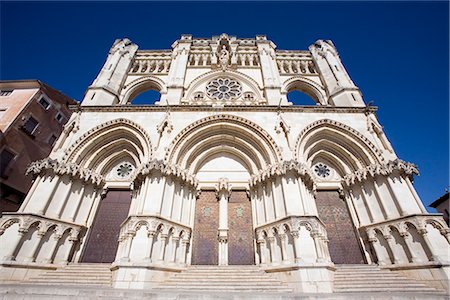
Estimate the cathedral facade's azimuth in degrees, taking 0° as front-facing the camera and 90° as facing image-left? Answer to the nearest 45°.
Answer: approximately 0°
